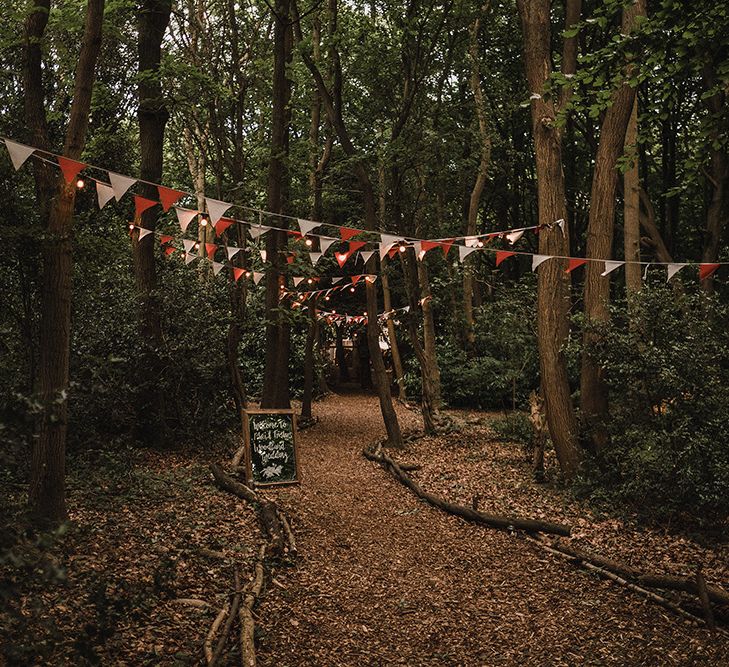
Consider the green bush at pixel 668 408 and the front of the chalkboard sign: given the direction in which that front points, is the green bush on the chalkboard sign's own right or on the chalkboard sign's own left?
on the chalkboard sign's own left

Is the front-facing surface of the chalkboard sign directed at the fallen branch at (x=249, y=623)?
yes

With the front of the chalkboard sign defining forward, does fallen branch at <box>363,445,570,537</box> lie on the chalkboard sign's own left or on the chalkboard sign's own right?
on the chalkboard sign's own left

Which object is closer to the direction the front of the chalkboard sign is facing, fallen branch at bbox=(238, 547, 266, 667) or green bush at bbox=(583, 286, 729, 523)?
the fallen branch

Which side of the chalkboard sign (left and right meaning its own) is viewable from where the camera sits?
front

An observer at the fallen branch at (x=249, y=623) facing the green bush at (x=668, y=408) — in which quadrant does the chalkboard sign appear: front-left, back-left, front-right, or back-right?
front-left
